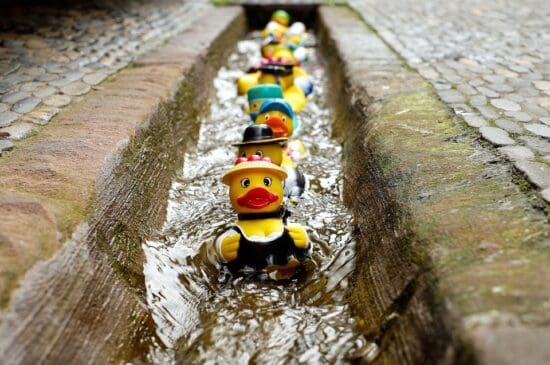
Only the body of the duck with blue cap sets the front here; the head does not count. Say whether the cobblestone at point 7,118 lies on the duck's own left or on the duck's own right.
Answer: on the duck's own right

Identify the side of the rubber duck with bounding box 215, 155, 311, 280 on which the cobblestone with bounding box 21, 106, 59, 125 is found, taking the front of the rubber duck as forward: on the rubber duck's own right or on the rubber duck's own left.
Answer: on the rubber duck's own right

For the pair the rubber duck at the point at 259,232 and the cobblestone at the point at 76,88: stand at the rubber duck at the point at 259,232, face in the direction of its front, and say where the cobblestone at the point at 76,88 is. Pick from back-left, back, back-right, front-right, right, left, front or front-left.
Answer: back-right

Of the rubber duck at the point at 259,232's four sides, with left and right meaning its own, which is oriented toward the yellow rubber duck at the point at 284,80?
back

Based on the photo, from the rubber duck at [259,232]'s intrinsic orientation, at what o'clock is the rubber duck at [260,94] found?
the rubber duck at [260,94] is roughly at 6 o'clock from the rubber duck at [259,232].

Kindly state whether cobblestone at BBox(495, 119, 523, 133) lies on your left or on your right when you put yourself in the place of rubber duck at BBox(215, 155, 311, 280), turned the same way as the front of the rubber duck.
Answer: on your left

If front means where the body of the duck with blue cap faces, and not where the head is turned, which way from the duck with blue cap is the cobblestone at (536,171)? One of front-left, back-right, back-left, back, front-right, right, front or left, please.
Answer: front-left

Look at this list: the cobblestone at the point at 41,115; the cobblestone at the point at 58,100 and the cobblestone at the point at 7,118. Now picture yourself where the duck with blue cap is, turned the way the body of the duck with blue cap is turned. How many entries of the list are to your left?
0

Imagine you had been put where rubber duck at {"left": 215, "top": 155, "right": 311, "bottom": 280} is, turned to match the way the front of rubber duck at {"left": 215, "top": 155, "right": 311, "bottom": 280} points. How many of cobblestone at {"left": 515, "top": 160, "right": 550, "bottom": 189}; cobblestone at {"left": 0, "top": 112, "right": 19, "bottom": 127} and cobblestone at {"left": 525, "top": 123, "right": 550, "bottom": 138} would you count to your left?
2

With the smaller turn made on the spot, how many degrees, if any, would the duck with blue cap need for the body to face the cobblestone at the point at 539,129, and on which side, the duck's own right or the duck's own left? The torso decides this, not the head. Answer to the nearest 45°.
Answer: approximately 45° to the duck's own left

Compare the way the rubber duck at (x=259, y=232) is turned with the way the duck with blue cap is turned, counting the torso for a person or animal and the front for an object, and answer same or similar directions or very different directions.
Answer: same or similar directions

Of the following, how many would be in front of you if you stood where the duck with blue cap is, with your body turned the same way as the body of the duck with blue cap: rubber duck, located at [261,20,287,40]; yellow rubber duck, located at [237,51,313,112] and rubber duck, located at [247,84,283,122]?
0

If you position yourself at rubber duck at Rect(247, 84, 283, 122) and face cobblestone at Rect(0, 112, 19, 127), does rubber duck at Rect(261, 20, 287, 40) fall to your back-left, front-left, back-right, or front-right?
back-right

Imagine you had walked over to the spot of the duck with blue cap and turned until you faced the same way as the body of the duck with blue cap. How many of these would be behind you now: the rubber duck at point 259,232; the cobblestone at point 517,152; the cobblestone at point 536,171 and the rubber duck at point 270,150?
0

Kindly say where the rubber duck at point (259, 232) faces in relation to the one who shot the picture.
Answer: facing the viewer

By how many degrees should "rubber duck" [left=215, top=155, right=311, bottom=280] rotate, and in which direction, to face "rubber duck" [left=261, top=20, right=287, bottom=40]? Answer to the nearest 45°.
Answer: approximately 180°

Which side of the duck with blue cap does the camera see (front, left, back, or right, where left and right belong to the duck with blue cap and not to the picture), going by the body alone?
front

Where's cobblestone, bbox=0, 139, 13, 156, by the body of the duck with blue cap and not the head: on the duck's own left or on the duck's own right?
on the duck's own right

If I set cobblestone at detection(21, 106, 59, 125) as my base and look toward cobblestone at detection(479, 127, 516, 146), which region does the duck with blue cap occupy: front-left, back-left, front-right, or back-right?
front-left

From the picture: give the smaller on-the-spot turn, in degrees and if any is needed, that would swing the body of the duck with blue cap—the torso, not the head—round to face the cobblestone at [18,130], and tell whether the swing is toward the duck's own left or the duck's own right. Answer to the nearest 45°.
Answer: approximately 45° to the duck's own right
